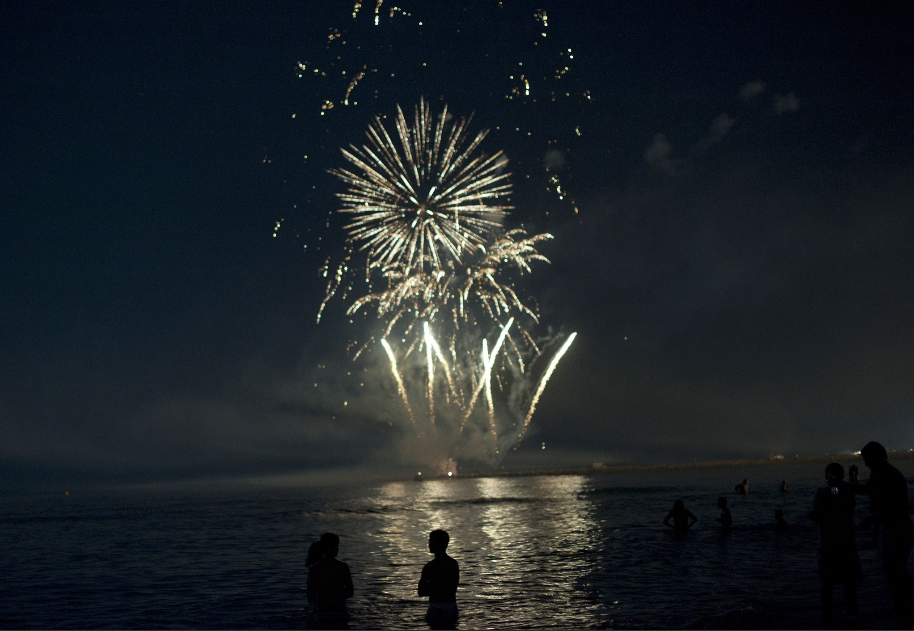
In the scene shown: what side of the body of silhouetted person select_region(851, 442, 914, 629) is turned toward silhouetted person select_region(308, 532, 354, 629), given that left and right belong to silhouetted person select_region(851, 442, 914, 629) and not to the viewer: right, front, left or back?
front

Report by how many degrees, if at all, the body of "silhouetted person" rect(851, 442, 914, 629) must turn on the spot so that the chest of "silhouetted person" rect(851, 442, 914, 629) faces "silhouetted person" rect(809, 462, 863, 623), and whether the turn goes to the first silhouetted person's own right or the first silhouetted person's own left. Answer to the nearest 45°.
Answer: approximately 45° to the first silhouetted person's own right

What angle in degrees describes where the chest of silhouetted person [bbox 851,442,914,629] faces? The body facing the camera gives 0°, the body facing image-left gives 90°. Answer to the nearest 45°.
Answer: approximately 90°

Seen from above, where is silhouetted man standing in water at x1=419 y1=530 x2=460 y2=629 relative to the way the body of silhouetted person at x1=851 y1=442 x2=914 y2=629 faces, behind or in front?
in front

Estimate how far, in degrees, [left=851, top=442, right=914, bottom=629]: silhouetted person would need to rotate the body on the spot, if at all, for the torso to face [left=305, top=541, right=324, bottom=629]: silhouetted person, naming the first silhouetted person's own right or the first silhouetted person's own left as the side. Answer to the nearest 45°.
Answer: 0° — they already face them
